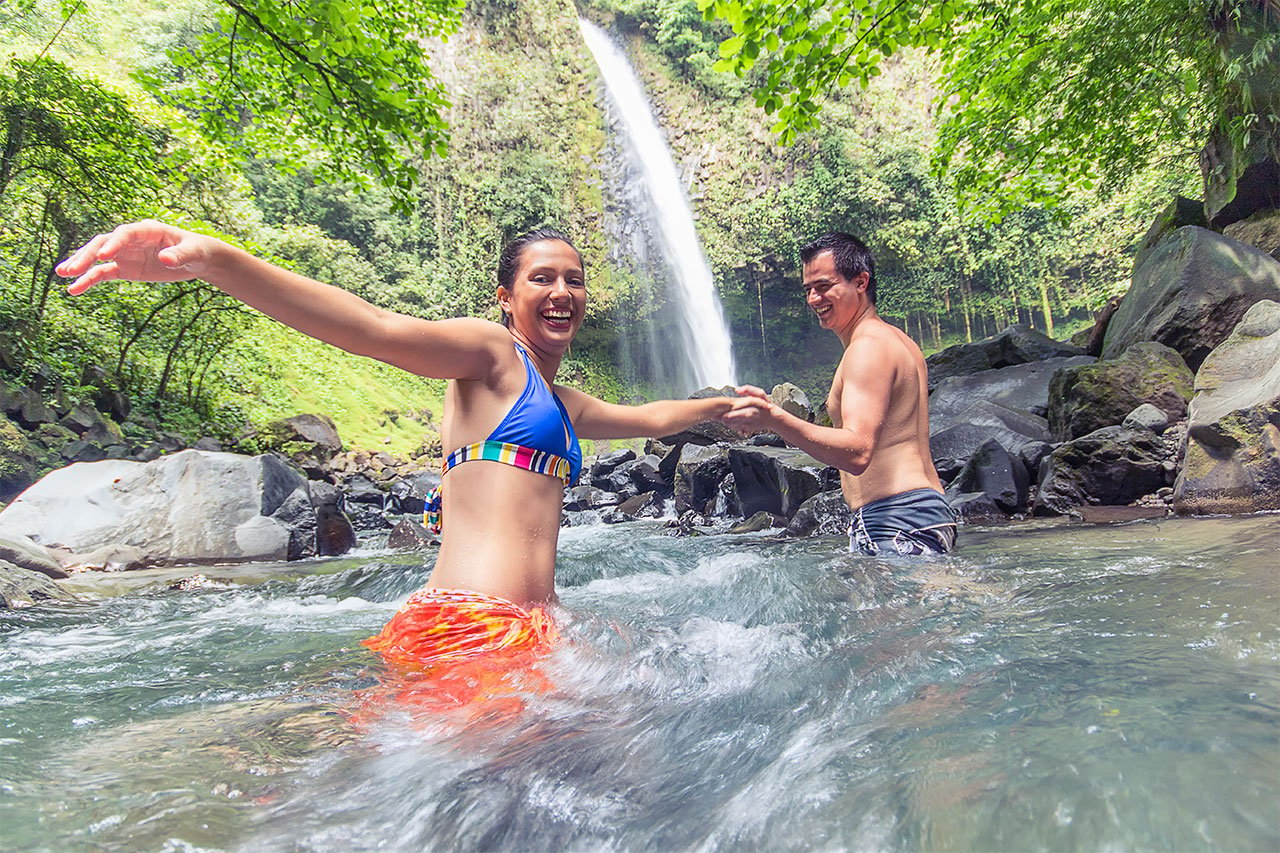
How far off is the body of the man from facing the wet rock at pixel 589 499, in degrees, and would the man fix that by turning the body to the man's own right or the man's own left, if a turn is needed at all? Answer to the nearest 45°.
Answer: approximately 45° to the man's own right

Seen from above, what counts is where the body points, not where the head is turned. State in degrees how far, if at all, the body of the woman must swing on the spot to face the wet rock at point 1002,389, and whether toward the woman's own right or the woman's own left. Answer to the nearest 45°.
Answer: approximately 90° to the woman's own left

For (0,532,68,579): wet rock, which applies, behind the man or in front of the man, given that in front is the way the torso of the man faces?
in front

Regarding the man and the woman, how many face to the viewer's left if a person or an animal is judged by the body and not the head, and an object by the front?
1

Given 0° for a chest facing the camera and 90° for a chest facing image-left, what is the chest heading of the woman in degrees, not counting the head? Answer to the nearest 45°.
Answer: approximately 315°

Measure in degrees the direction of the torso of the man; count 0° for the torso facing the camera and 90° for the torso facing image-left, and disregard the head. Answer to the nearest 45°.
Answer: approximately 90°

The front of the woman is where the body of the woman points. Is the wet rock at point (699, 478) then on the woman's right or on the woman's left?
on the woman's left

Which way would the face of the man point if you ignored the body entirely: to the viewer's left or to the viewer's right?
to the viewer's left

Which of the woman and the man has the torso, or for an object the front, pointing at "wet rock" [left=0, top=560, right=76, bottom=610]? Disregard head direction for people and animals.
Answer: the man

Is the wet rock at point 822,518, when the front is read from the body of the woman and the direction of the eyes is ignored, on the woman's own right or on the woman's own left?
on the woman's own left

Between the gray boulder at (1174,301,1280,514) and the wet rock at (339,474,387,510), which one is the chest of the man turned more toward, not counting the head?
the wet rock

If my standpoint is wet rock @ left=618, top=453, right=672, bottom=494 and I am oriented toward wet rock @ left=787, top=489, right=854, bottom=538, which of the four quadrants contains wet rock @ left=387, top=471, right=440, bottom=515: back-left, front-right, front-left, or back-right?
back-right
